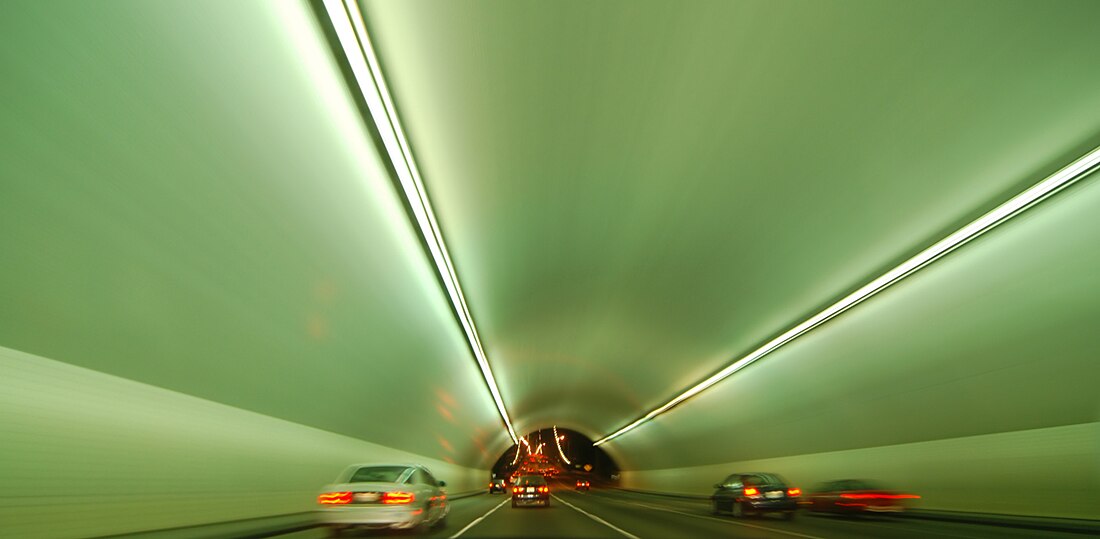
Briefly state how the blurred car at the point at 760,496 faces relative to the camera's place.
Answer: facing away from the viewer and to the left of the viewer

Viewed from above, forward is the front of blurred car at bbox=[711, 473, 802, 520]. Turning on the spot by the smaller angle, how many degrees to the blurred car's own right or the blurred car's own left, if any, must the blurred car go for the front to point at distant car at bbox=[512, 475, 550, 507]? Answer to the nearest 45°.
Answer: approximately 45° to the blurred car's own left

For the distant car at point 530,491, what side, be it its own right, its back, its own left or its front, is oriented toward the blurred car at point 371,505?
back

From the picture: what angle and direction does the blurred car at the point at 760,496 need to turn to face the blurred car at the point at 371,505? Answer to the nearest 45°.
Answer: approximately 90° to its left

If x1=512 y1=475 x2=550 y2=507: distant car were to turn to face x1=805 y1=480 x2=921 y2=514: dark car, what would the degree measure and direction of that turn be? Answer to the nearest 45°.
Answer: approximately 135° to its right

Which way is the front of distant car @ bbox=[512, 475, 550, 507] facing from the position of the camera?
facing away from the viewer
